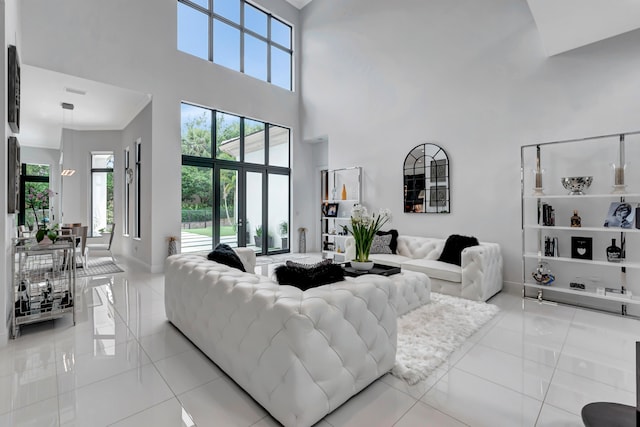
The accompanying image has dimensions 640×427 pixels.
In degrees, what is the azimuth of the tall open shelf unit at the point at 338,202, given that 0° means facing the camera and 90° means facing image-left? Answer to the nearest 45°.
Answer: approximately 45°

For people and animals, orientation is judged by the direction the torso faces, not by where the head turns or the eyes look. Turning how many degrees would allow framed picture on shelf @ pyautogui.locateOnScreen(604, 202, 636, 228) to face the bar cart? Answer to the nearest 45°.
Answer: approximately 45° to its right

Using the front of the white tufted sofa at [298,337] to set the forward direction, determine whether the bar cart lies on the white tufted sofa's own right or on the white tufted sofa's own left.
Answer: on the white tufted sofa's own left

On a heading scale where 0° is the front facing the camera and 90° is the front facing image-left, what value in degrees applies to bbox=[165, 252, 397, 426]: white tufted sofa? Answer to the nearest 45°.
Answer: approximately 225°
